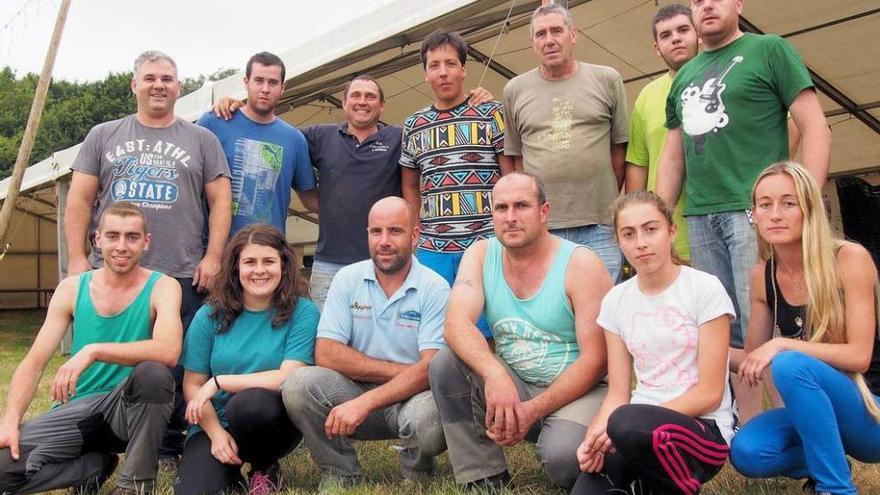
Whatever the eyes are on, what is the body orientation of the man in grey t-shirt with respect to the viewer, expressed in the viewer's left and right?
facing the viewer

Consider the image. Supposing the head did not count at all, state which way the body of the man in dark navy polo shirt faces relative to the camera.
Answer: toward the camera

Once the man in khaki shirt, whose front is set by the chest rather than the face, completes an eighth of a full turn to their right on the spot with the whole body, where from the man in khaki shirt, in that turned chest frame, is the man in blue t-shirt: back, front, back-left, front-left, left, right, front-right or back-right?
front-right

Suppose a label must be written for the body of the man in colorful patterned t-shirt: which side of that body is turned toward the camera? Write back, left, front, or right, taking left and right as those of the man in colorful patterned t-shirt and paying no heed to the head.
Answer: front

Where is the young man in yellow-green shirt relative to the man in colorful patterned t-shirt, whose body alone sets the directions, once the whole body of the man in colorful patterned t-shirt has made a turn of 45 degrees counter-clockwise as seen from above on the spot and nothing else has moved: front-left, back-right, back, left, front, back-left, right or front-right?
front-left
